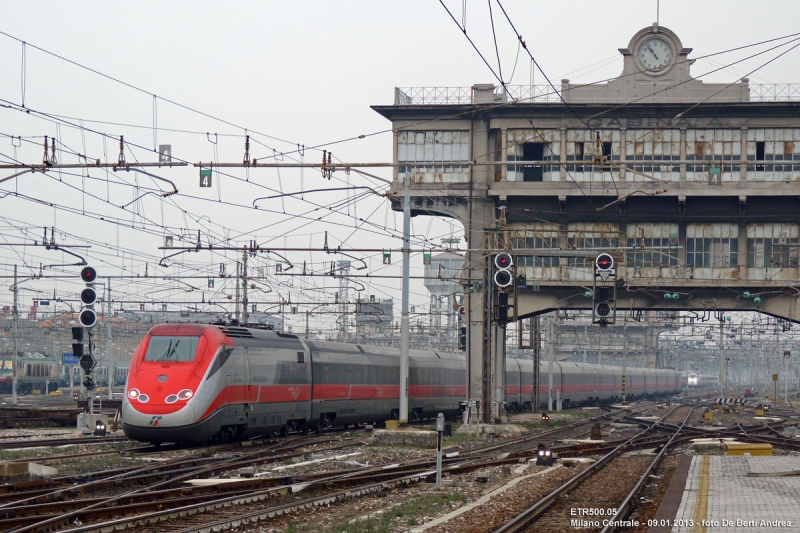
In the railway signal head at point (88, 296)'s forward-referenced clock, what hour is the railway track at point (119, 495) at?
The railway track is roughly at 12 o'clock from the railway signal head.

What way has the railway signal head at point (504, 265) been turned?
toward the camera

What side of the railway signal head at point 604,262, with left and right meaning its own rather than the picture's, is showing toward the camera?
front

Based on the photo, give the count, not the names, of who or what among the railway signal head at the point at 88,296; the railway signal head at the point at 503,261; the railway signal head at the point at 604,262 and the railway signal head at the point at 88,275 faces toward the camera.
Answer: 4

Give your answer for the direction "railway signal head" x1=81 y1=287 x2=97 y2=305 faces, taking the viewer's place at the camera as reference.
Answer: facing the viewer

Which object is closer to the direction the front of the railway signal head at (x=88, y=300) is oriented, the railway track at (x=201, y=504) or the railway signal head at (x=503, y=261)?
the railway track

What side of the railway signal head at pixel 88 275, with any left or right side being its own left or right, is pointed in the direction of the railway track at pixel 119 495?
front

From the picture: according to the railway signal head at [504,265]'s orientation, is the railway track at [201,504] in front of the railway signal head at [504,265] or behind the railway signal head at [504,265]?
in front

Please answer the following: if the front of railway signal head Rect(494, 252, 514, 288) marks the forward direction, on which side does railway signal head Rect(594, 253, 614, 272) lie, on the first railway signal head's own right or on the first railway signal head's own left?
on the first railway signal head's own left

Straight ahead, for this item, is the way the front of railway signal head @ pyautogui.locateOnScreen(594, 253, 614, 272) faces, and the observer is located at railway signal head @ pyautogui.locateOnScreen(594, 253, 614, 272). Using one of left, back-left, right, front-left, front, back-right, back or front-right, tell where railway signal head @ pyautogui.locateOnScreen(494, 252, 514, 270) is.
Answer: front-right

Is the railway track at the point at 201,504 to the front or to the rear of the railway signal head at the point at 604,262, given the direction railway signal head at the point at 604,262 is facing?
to the front

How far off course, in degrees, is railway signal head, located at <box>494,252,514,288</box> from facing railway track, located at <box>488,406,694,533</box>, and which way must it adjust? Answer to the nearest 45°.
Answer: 0° — it already faces it
